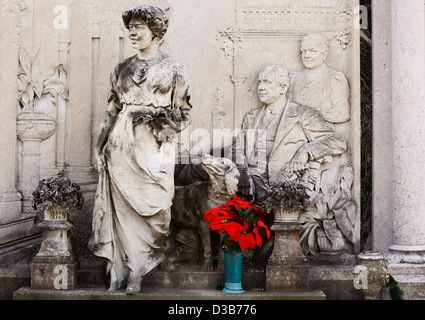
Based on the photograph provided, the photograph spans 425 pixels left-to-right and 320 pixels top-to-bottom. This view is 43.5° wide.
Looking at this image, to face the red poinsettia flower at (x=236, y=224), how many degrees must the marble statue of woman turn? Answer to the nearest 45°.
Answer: approximately 90° to its left

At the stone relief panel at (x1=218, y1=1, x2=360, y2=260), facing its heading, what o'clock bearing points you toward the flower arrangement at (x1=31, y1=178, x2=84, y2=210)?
The flower arrangement is roughly at 2 o'clock from the stone relief panel.

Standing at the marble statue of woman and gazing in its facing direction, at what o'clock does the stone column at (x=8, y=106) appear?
The stone column is roughly at 4 o'clock from the marble statue of woman.

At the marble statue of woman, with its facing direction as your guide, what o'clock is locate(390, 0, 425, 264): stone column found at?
The stone column is roughly at 9 o'clock from the marble statue of woman.

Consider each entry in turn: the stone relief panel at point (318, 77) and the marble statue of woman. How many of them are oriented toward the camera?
2

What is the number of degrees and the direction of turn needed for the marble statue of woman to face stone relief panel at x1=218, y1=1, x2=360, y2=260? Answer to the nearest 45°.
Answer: approximately 90° to its left

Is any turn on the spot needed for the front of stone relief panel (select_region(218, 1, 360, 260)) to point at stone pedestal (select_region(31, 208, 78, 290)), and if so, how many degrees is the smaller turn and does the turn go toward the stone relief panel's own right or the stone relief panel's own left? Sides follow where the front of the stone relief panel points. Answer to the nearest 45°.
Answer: approximately 45° to the stone relief panel's own right

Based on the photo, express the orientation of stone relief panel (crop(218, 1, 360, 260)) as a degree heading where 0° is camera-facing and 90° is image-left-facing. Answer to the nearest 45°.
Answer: approximately 0°
